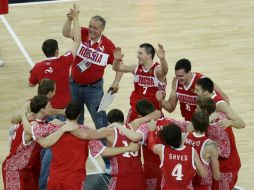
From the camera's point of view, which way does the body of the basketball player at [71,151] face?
away from the camera

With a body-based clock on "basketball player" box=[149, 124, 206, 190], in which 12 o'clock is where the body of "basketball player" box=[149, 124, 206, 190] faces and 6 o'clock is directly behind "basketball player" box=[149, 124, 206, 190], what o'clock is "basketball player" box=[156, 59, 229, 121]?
"basketball player" box=[156, 59, 229, 121] is roughly at 12 o'clock from "basketball player" box=[149, 124, 206, 190].

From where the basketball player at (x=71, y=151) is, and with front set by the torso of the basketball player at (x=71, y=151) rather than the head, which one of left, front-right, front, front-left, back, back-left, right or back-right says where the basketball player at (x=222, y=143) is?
right

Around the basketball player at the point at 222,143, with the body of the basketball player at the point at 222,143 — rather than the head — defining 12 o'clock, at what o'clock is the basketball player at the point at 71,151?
the basketball player at the point at 71,151 is roughly at 11 o'clock from the basketball player at the point at 222,143.

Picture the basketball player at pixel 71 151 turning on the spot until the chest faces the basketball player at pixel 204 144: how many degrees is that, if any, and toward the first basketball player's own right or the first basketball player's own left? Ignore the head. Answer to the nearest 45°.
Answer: approximately 90° to the first basketball player's own right

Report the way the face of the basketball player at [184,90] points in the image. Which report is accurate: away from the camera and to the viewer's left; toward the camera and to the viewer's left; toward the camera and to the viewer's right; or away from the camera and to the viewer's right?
toward the camera and to the viewer's left

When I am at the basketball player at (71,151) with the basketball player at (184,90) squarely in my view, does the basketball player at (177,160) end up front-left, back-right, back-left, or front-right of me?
front-right

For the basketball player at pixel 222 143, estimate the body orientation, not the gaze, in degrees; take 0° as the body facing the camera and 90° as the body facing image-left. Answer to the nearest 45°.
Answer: approximately 90°

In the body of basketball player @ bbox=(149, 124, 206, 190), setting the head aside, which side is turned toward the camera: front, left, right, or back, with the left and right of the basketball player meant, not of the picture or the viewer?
back

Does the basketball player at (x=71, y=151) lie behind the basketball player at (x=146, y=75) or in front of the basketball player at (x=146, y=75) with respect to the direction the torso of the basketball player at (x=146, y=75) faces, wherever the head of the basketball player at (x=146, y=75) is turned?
in front

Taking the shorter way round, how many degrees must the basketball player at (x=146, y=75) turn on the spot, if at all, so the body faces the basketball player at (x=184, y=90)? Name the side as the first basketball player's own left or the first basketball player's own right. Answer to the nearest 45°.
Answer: approximately 90° to the first basketball player's own left

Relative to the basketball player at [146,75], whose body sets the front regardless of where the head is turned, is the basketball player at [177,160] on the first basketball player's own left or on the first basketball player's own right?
on the first basketball player's own left

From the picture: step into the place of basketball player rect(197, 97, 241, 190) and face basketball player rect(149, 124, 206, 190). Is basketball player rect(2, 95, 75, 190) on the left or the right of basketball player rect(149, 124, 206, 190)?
right

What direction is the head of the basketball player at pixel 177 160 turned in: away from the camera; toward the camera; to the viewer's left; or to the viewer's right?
away from the camera
